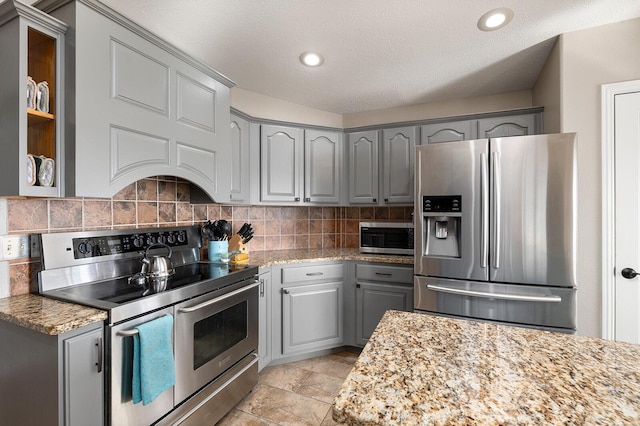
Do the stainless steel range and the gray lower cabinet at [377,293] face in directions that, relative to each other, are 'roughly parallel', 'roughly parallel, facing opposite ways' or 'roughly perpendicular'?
roughly perpendicular

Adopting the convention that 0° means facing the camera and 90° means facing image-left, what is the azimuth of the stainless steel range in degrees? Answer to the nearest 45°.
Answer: approximately 315°

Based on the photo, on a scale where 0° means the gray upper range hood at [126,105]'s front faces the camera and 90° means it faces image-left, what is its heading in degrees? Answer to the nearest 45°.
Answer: approximately 315°

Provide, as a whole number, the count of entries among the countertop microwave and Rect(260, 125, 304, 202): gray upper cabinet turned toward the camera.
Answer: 2

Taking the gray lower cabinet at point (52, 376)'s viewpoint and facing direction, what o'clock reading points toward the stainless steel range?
The stainless steel range is roughly at 10 o'clock from the gray lower cabinet.

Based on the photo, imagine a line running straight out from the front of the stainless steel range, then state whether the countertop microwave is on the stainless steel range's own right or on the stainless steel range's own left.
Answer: on the stainless steel range's own left

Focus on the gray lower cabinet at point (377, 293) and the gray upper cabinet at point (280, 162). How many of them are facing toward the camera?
2

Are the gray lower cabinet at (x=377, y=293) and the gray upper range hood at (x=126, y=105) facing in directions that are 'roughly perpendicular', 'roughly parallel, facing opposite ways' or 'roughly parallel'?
roughly perpendicular

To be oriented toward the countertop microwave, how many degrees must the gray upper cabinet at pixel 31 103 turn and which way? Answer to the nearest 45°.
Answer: approximately 45° to its left

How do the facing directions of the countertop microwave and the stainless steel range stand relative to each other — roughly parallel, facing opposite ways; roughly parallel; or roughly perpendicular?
roughly perpendicular

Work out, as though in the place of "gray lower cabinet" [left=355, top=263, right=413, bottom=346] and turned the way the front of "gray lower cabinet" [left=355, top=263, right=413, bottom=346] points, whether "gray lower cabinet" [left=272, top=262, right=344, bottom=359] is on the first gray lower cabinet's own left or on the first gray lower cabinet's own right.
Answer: on the first gray lower cabinet's own right

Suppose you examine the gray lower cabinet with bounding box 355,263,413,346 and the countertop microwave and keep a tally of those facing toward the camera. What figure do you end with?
2
